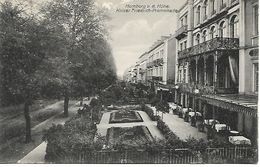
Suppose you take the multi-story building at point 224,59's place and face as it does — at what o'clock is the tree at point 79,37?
The tree is roughly at 1 o'clock from the multi-story building.

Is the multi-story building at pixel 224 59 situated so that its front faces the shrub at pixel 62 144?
yes

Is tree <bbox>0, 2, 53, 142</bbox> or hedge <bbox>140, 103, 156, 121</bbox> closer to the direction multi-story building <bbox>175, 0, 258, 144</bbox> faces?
the tree

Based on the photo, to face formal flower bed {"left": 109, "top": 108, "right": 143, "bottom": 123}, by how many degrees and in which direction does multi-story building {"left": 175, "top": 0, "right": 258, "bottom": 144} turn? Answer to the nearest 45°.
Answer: approximately 45° to its right

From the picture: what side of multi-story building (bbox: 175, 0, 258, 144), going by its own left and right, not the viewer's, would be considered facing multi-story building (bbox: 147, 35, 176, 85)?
right

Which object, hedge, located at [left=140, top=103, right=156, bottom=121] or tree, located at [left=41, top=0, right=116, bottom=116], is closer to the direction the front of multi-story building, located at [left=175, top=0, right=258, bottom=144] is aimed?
the tree

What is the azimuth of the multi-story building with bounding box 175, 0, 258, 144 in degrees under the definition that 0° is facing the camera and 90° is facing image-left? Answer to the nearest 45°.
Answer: approximately 45°
